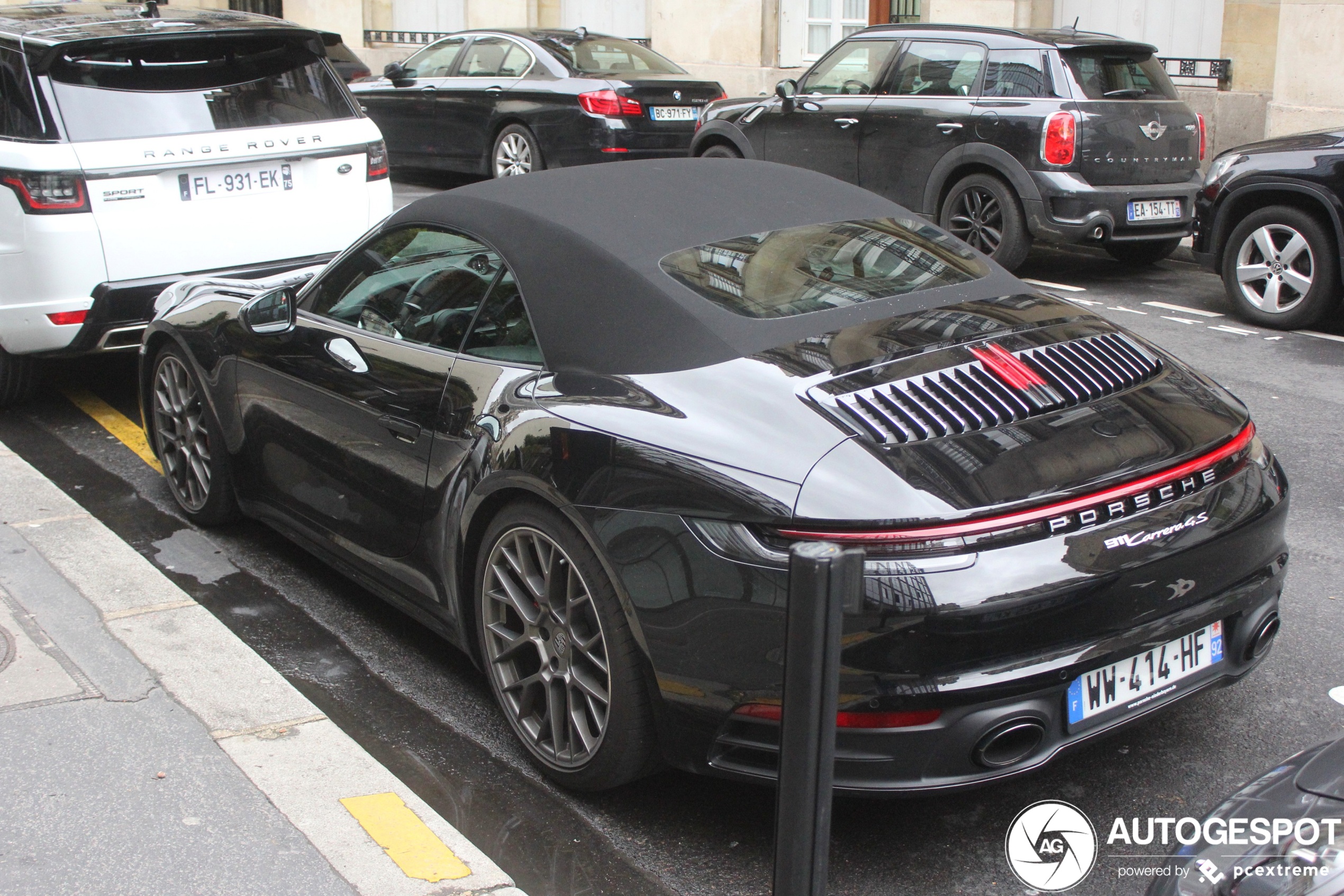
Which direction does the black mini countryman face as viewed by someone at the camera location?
facing away from the viewer and to the left of the viewer

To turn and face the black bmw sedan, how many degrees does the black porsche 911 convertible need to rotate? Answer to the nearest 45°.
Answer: approximately 45° to its right

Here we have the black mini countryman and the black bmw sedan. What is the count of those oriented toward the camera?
0

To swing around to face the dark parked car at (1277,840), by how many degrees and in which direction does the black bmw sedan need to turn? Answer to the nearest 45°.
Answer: approximately 135° to its left

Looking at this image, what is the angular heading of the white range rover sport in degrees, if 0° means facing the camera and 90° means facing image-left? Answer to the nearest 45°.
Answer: approximately 135°

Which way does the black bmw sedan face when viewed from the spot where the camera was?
facing away from the viewer and to the left of the viewer

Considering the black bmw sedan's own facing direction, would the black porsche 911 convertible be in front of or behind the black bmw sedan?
behind

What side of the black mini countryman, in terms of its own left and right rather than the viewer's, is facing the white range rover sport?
left

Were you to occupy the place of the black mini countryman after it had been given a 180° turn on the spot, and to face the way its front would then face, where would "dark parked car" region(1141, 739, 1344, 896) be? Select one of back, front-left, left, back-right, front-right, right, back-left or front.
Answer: front-right

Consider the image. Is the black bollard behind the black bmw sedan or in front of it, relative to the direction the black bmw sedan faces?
behind

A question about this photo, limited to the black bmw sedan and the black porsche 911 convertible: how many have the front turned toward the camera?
0
